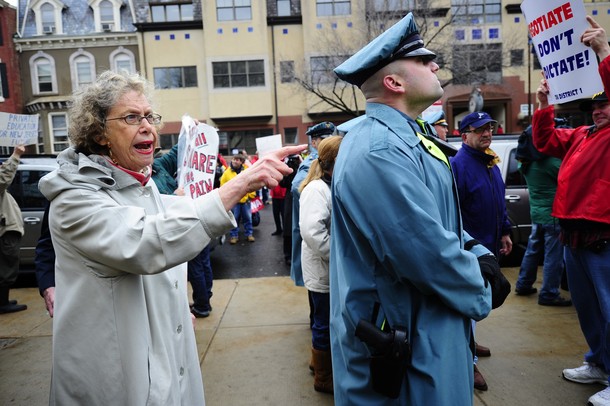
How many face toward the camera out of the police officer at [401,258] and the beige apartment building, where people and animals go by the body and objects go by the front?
1

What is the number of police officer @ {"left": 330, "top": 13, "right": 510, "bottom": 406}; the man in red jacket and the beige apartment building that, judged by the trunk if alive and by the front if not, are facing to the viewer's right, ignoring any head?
1

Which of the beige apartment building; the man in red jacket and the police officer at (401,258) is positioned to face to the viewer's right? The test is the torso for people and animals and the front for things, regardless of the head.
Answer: the police officer

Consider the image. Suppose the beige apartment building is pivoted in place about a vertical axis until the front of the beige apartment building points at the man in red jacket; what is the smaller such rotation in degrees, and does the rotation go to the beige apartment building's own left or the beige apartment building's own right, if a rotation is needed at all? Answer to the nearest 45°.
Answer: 0° — it already faces them

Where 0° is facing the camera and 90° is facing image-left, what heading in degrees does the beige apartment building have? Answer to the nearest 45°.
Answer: approximately 0°

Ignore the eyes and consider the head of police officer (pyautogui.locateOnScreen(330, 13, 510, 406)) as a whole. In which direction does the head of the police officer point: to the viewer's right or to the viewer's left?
to the viewer's right

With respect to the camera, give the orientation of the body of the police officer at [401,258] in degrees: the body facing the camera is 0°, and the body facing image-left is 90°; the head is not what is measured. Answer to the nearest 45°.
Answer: approximately 270°

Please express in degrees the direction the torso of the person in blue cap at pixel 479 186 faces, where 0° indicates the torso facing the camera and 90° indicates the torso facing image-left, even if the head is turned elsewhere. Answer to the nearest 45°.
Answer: approximately 315°
